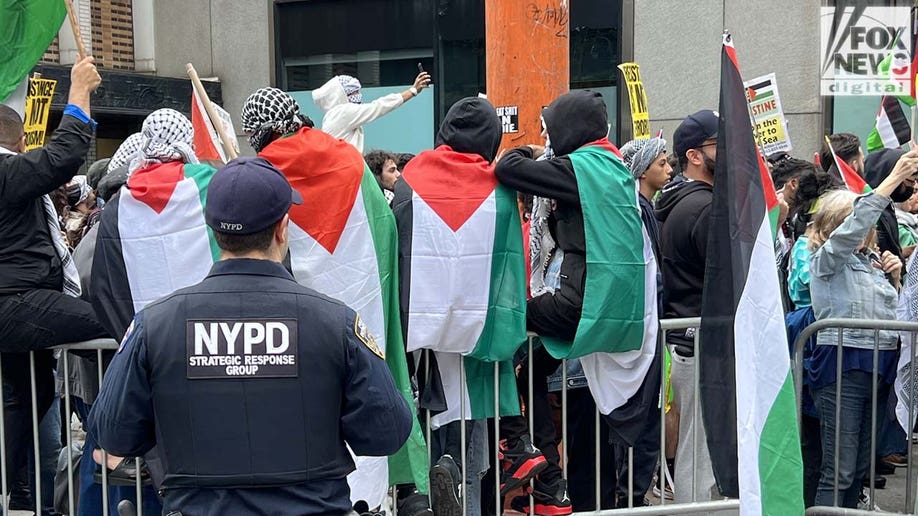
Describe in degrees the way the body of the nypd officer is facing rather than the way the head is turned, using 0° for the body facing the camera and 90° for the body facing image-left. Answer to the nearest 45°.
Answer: approximately 180°

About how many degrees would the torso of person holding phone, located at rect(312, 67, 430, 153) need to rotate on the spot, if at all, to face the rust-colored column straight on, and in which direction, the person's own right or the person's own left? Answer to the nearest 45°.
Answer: approximately 45° to the person's own right

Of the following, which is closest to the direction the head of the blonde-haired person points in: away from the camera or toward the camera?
away from the camera

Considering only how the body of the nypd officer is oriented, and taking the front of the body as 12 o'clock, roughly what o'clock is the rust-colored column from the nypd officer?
The rust-colored column is roughly at 1 o'clock from the nypd officer.
